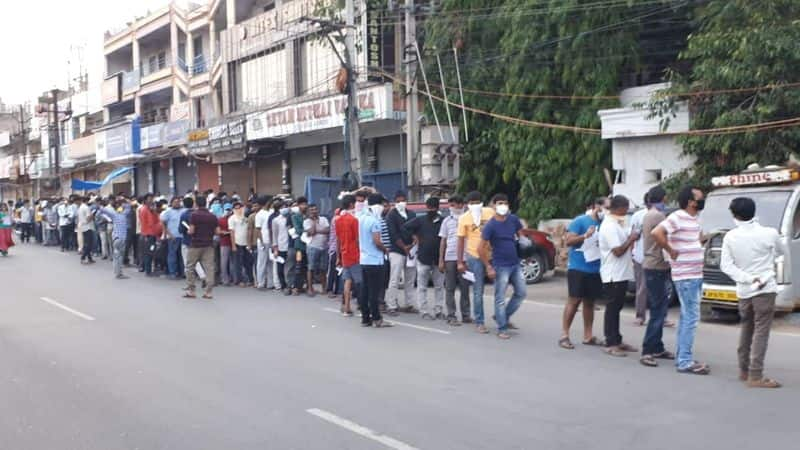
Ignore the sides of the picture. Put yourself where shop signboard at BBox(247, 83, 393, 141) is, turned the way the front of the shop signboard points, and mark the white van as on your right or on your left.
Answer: on your left

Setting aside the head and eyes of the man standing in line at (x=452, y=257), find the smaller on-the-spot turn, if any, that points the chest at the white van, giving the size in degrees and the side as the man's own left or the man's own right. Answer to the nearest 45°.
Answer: approximately 45° to the man's own left

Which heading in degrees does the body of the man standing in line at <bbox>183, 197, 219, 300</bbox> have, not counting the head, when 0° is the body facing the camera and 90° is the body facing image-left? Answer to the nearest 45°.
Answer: approximately 180°

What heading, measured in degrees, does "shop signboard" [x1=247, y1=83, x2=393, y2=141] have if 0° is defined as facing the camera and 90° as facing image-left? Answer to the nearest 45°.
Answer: approximately 45°
